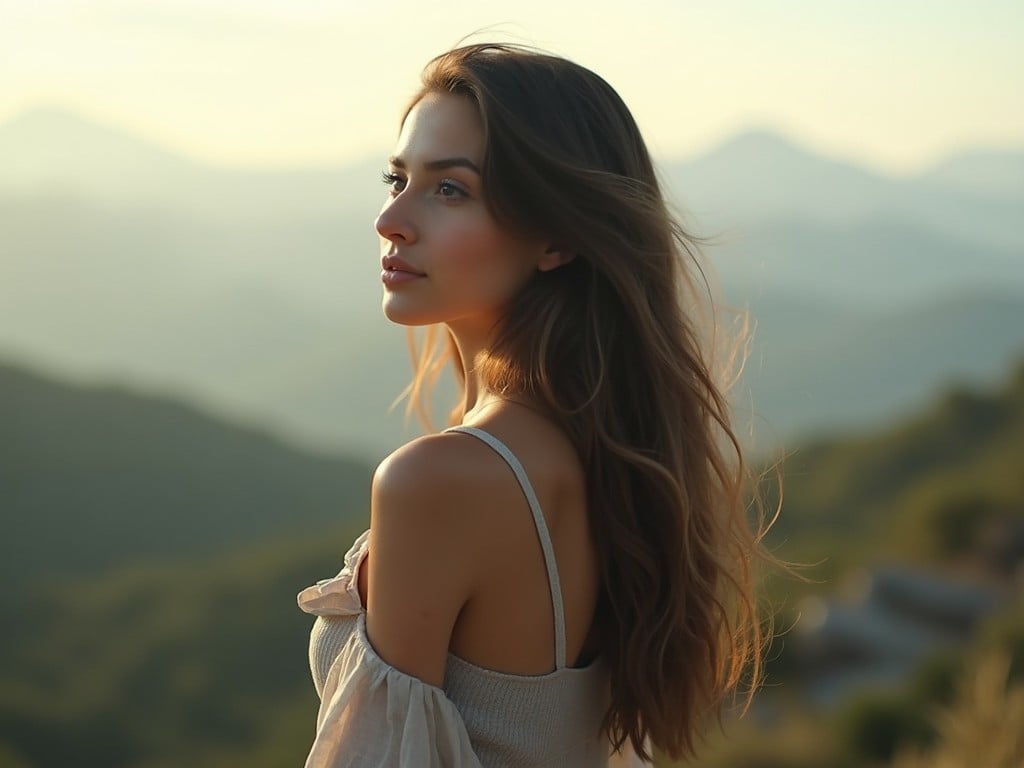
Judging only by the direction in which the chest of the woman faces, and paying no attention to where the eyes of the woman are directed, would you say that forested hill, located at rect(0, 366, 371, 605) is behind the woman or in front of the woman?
in front

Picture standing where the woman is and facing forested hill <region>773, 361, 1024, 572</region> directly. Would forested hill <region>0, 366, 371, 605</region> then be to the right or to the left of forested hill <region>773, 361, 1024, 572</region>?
left

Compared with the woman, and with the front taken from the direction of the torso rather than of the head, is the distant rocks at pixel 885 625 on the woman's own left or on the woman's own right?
on the woman's own right

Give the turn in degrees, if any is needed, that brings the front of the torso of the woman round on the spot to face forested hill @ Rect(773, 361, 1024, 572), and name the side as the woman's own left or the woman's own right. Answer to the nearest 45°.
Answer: approximately 45° to the woman's own right

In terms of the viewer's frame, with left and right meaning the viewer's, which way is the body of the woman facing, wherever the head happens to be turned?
facing away from the viewer and to the left of the viewer

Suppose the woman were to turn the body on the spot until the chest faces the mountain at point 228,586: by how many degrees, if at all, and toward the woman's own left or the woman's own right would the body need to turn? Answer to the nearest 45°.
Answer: approximately 45° to the woman's own right
